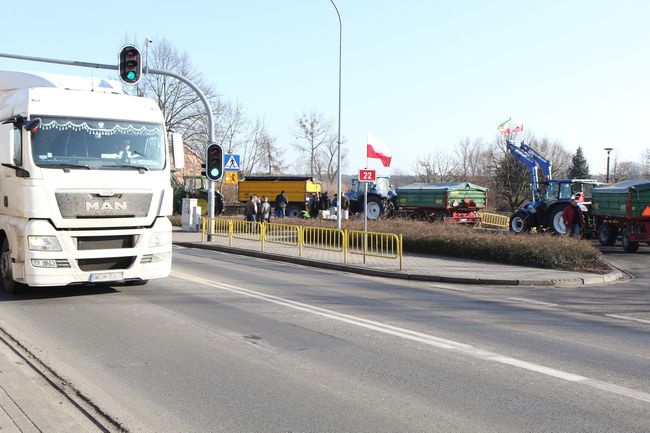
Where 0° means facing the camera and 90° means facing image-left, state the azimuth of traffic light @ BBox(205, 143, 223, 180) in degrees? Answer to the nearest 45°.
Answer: approximately 0°

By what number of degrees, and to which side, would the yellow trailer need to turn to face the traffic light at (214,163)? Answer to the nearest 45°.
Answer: approximately 90° to its left

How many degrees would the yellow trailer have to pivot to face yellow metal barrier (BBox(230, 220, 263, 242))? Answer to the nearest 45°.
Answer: approximately 90° to its left

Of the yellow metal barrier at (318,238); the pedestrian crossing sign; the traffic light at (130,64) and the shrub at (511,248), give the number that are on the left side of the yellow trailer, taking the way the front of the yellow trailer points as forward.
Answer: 4

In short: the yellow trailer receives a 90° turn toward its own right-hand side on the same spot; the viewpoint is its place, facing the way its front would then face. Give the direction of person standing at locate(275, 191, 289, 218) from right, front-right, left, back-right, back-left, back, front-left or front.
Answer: back

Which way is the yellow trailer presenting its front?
to the viewer's left

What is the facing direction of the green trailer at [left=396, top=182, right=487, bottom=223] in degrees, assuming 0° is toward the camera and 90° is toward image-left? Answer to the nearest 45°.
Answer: approximately 135°

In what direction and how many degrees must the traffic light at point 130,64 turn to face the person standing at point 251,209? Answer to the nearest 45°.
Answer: approximately 135° to its left

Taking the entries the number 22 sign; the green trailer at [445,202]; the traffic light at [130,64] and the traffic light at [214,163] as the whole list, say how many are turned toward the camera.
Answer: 3

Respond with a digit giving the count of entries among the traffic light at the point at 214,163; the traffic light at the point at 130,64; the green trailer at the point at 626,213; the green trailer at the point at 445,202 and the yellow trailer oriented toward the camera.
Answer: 2

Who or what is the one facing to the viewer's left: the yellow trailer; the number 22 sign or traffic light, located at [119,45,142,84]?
the yellow trailer

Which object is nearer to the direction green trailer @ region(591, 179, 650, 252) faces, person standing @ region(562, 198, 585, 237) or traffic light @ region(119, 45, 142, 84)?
the person standing

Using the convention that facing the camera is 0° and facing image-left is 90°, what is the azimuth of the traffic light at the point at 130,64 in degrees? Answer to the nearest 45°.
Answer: approximately 0°

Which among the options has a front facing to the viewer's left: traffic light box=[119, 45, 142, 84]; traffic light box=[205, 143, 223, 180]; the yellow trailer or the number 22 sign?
the yellow trailer
